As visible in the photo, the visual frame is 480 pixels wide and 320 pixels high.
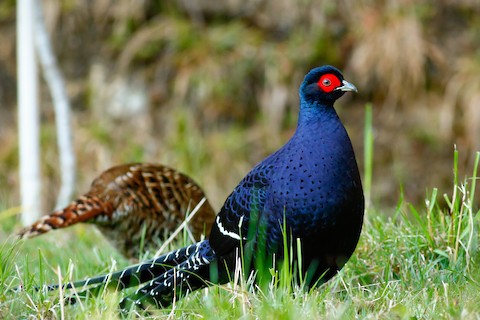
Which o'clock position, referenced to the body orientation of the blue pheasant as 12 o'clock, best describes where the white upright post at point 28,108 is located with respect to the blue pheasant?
The white upright post is roughly at 8 o'clock from the blue pheasant.

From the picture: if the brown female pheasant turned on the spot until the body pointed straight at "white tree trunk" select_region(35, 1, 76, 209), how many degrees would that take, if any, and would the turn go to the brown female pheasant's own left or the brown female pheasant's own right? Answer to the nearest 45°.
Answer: approximately 90° to the brown female pheasant's own left

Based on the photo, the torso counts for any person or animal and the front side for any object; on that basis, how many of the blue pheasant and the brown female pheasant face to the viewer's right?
2

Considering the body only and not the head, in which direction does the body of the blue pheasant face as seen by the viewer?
to the viewer's right

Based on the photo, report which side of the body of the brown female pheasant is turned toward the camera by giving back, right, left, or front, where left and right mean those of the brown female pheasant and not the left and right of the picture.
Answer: right

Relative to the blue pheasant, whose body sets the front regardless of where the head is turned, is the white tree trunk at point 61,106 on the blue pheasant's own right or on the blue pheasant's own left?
on the blue pheasant's own left
